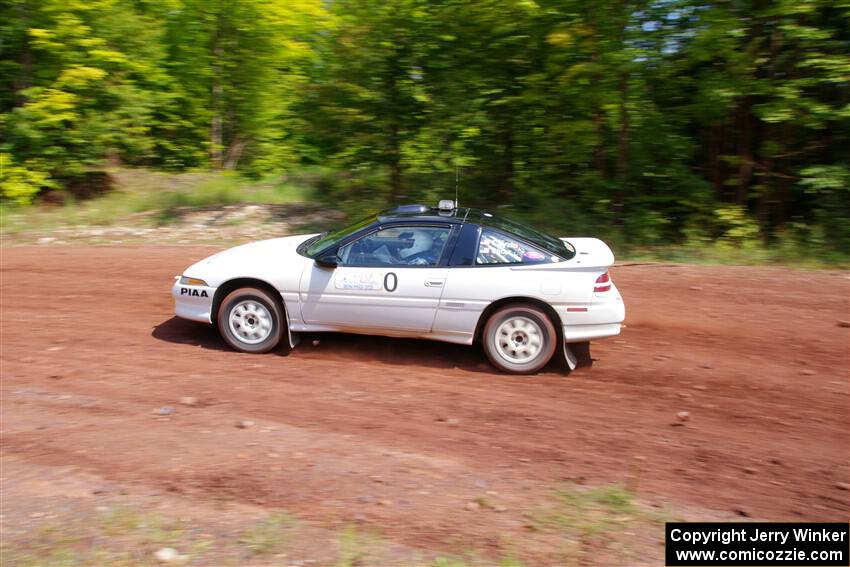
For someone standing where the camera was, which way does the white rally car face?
facing to the left of the viewer
